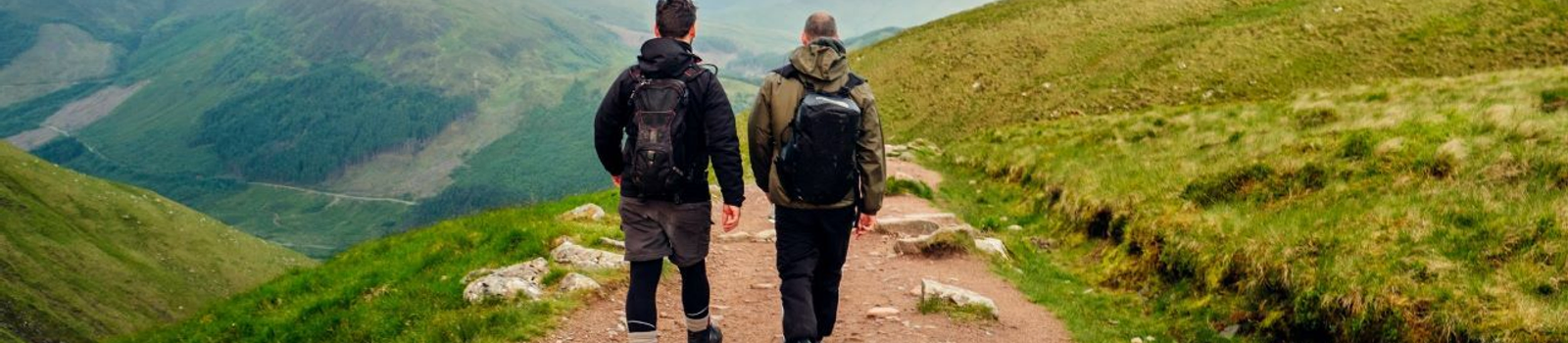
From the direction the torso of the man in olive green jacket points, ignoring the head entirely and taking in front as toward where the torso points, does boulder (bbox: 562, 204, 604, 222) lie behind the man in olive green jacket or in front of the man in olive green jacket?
in front

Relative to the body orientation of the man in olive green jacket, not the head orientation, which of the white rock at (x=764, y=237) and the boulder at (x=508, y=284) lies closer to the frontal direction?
the white rock

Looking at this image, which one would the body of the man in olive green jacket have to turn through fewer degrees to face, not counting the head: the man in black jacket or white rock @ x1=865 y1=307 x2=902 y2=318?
the white rock

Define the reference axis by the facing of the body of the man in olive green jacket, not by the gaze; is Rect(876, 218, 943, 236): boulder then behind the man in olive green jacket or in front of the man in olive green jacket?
in front

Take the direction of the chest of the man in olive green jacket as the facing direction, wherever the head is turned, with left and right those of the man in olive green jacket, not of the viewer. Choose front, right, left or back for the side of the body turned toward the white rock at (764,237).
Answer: front

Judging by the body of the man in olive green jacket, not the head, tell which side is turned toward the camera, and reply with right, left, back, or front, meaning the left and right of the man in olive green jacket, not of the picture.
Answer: back

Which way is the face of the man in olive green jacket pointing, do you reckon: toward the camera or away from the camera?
away from the camera

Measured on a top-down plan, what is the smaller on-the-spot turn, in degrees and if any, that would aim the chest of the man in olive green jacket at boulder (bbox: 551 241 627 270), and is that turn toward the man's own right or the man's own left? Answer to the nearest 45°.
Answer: approximately 45° to the man's own left

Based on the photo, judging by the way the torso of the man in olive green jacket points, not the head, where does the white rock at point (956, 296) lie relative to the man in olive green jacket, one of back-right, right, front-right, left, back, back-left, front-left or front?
front-right

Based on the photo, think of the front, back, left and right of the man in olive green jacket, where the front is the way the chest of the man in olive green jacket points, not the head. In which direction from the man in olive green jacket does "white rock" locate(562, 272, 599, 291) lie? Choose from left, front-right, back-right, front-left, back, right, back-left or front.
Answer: front-left

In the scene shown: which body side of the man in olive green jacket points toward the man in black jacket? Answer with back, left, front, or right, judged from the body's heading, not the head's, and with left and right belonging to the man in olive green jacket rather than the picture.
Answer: left

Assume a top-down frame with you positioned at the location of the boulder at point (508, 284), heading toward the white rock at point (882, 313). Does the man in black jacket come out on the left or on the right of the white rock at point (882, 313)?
right
